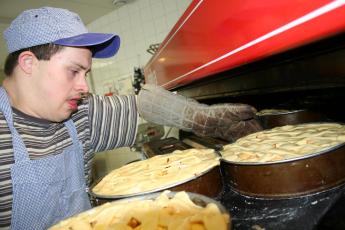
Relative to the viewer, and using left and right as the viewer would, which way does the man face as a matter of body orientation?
facing the viewer and to the right of the viewer

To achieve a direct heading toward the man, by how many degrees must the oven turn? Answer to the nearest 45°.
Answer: approximately 45° to its right

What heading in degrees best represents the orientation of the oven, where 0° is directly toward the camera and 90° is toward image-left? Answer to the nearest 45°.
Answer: approximately 45°

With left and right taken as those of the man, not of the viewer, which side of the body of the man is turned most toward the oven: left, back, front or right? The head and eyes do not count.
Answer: front

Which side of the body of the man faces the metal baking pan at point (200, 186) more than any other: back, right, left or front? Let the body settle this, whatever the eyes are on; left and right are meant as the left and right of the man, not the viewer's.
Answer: front

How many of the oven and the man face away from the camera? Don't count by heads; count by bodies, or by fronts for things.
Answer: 0
